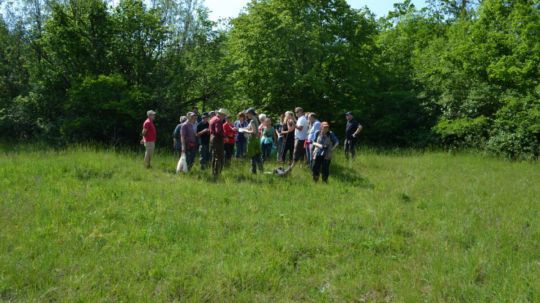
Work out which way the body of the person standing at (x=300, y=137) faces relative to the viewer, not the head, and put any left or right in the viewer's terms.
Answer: facing to the left of the viewer

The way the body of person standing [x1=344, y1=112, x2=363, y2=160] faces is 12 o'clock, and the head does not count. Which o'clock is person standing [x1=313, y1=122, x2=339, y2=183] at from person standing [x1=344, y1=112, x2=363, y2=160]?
person standing [x1=313, y1=122, x2=339, y2=183] is roughly at 11 o'clock from person standing [x1=344, y1=112, x2=363, y2=160].

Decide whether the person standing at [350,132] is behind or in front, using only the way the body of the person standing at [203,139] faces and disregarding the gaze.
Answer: in front

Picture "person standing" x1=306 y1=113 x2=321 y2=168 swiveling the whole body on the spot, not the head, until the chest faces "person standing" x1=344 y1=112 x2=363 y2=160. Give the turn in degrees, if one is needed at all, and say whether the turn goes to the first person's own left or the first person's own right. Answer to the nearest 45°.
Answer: approximately 135° to the first person's own right

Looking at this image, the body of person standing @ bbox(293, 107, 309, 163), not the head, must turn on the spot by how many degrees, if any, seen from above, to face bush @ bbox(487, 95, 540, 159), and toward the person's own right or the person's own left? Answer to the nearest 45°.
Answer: approximately 135° to the person's own right

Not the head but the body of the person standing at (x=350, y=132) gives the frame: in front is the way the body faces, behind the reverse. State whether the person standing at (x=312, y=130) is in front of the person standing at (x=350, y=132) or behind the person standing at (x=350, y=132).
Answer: in front
